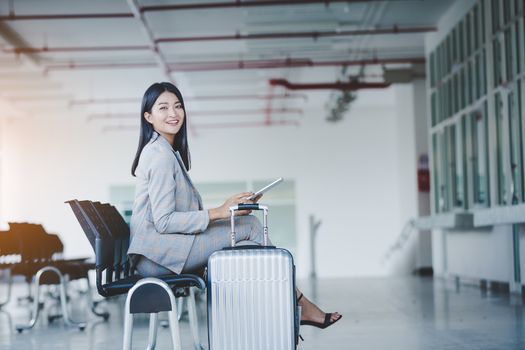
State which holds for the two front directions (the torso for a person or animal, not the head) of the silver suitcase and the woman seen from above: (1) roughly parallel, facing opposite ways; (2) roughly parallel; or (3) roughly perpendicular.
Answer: roughly perpendicular

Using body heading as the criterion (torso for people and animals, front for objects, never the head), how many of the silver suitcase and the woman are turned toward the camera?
1

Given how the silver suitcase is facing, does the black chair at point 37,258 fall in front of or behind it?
behind

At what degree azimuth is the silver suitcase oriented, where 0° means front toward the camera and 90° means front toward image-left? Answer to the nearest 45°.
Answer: approximately 0°

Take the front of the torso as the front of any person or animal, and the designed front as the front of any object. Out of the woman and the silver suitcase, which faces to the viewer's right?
the woman

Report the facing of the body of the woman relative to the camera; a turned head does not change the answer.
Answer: to the viewer's right
